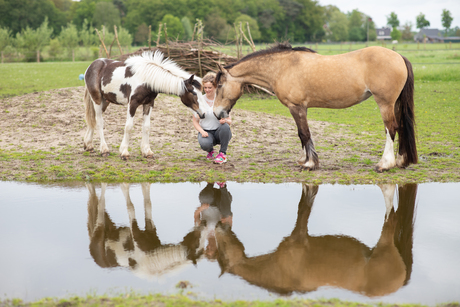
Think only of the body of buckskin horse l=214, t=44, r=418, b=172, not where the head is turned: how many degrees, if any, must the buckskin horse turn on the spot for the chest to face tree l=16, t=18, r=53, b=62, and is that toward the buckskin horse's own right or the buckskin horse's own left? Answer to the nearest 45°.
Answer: approximately 45° to the buckskin horse's own right

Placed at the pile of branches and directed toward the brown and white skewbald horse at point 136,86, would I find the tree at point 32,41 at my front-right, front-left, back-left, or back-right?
back-right

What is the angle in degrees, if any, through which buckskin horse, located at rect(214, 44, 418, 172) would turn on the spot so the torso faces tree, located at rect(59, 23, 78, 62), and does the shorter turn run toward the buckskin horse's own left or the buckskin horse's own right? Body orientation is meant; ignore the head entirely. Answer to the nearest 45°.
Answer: approximately 45° to the buckskin horse's own right

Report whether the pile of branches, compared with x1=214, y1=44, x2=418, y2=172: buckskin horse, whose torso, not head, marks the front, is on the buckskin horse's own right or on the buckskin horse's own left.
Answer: on the buckskin horse's own right

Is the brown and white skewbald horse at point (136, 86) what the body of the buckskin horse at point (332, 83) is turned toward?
yes

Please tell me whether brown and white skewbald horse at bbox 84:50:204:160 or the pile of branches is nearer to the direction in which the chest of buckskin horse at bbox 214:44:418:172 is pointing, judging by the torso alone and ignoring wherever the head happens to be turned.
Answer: the brown and white skewbald horse

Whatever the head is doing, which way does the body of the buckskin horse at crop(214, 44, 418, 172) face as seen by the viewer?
to the viewer's left
